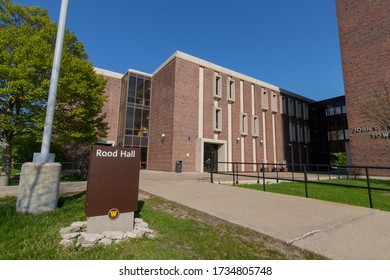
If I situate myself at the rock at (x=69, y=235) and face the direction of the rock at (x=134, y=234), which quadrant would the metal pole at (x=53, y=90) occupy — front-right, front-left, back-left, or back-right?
back-left

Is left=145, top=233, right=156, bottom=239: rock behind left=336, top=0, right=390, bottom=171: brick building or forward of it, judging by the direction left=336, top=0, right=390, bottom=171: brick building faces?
forward

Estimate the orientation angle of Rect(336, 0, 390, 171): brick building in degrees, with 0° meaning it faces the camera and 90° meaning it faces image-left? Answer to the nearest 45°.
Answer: approximately 45°

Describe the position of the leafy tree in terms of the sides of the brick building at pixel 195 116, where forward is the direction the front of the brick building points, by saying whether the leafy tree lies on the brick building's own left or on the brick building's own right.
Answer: on the brick building's own right

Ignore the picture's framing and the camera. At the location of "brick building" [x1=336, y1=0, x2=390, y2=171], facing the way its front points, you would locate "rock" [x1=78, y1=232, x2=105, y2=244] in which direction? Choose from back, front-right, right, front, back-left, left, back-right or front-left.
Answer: front-left

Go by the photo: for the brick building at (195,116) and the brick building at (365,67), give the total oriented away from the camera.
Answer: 0

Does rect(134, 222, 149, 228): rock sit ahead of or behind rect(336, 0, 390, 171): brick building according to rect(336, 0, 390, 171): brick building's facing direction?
ahead

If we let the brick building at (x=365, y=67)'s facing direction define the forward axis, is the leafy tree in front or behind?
in front

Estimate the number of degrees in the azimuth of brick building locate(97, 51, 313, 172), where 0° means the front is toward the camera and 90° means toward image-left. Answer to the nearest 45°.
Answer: approximately 315°
